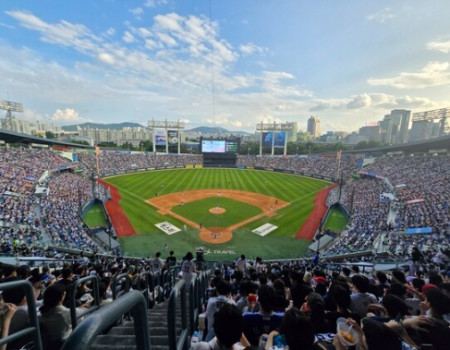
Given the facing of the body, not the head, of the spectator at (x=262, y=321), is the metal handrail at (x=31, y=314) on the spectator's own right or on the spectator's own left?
on the spectator's own left

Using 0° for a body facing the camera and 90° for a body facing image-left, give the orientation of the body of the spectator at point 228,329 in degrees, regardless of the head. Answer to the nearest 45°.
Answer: approximately 180°

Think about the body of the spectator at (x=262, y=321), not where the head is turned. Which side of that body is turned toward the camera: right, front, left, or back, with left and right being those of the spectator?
back

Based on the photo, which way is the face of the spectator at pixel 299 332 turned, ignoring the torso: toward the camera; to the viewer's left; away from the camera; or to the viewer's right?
away from the camera

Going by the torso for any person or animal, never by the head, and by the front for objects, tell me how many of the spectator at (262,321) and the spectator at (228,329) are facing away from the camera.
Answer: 2

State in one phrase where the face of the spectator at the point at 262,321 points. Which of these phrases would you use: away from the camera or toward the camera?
away from the camera

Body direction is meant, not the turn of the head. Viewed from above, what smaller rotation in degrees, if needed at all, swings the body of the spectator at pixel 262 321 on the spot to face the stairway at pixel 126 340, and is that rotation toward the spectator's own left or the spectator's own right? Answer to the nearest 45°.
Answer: approximately 135° to the spectator's own left

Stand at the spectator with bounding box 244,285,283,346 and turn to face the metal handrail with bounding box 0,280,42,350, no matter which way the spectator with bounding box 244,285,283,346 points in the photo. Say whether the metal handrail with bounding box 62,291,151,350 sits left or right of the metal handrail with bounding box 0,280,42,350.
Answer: left

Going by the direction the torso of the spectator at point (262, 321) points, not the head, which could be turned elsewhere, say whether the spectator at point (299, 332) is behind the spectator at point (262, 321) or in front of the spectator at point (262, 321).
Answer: behind

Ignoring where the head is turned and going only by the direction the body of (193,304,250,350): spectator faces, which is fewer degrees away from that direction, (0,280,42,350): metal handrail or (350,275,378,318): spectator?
the spectator

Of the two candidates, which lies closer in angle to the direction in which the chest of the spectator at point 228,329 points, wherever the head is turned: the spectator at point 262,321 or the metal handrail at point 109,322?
the spectator

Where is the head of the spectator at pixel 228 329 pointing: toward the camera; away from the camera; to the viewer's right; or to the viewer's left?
away from the camera
